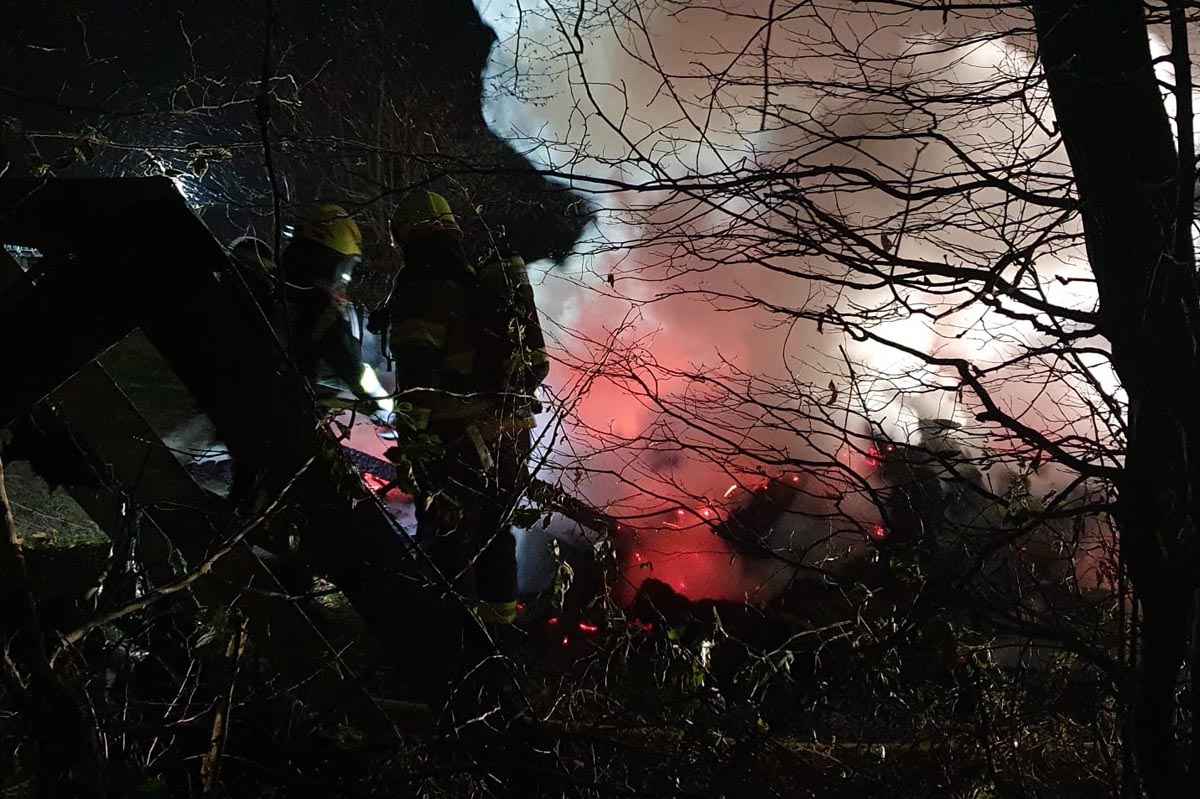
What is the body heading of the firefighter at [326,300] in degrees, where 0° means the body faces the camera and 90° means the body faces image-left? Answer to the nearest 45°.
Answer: approximately 270°

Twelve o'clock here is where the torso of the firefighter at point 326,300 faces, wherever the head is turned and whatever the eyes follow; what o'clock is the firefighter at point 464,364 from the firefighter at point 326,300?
the firefighter at point 464,364 is roughly at 1 o'clock from the firefighter at point 326,300.
